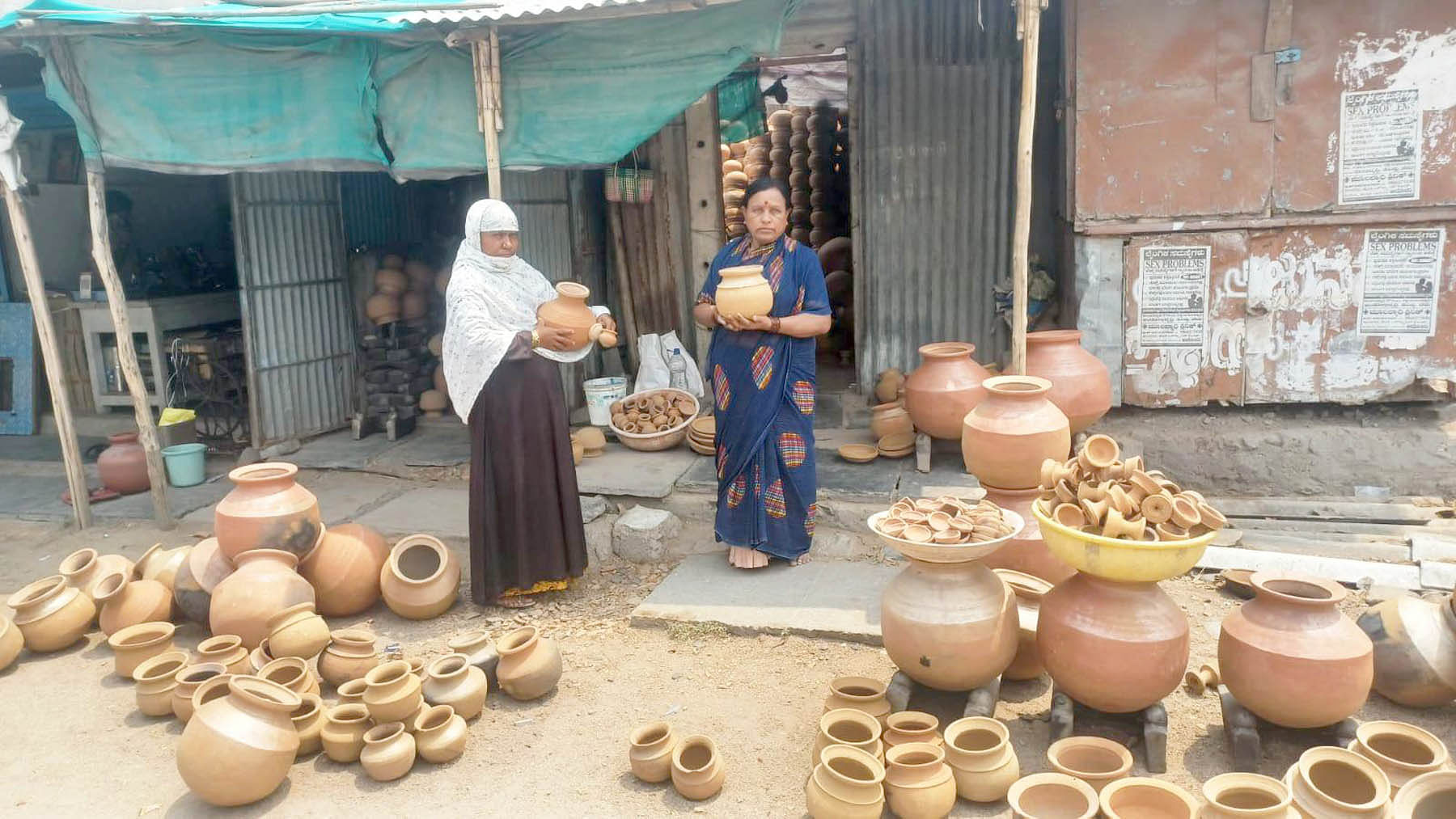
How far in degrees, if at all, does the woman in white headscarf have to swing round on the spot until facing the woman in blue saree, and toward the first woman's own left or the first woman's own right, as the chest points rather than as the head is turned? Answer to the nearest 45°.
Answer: approximately 45° to the first woman's own left

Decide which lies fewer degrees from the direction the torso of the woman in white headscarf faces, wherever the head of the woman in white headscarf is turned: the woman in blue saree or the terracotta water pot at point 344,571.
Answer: the woman in blue saree

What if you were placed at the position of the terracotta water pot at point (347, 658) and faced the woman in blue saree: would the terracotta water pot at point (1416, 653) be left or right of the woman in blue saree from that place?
right

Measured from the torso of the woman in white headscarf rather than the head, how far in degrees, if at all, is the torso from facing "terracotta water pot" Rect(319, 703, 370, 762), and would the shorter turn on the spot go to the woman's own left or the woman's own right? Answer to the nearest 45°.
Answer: approximately 90° to the woman's own right

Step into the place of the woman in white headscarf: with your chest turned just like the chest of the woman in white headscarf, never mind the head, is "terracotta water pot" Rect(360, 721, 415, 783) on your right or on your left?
on your right

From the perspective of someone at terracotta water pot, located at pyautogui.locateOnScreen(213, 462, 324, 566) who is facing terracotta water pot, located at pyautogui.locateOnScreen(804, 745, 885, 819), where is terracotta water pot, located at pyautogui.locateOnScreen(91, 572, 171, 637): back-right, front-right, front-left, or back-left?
back-right

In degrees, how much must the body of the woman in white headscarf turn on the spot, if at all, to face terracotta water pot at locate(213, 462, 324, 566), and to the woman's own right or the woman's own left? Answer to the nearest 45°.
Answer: approximately 135° to the woman's own right

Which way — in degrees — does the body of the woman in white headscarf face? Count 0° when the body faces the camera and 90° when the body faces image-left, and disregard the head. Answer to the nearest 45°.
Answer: approximately 315°

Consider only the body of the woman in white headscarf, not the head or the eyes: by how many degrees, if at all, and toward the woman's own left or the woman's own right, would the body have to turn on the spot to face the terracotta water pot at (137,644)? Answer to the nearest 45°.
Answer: approximately 135° to the woman's own right

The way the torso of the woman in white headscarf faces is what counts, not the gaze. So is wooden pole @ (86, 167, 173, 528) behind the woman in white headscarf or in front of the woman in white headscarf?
behind
